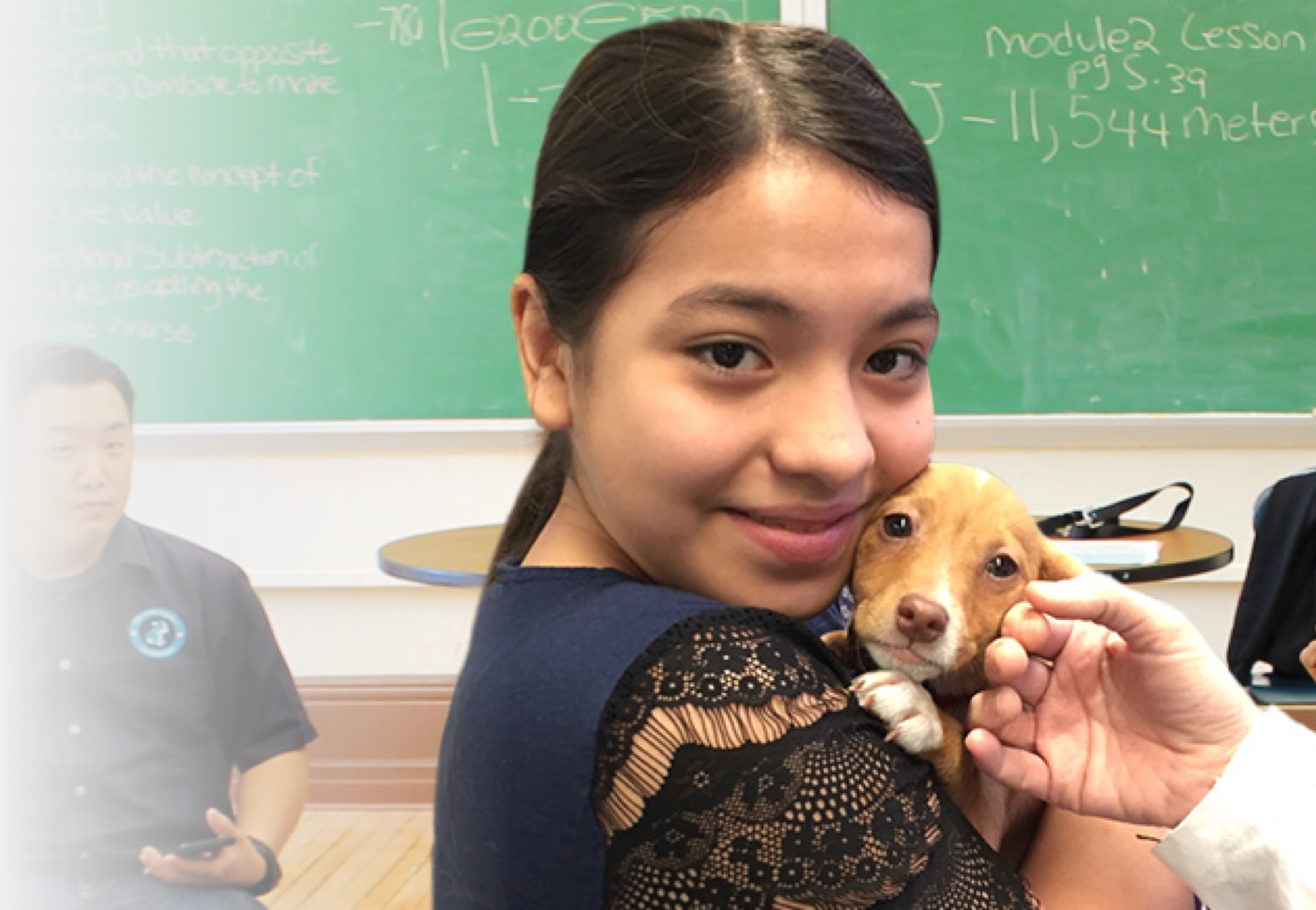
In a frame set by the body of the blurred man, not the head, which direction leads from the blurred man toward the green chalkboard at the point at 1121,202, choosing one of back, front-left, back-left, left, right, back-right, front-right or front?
left

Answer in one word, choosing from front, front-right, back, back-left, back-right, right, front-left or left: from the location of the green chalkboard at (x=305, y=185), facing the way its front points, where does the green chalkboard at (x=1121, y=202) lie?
left

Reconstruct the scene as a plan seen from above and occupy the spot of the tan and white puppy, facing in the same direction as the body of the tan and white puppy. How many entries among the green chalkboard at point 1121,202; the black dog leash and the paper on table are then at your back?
3

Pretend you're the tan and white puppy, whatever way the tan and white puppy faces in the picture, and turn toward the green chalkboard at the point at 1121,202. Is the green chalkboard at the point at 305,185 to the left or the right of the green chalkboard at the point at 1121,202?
left

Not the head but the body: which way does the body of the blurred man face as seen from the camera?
toward the camera

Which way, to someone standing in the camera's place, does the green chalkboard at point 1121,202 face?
facing the viewer

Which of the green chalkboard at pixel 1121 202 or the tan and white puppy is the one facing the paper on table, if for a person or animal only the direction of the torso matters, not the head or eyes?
the green chalkboard

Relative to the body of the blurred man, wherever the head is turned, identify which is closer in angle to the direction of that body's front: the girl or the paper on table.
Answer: the girl

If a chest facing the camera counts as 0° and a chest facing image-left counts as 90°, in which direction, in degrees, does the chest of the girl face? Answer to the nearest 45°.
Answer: approximately 270°

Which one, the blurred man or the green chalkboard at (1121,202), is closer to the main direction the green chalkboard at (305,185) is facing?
the blurred man

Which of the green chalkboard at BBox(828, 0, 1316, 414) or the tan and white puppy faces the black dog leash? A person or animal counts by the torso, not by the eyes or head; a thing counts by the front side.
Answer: the green chalkboard

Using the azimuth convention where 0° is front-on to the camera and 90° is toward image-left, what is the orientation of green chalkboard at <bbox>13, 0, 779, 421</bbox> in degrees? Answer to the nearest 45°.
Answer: approximately 0°

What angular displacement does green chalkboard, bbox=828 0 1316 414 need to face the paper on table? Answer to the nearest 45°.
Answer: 0° — it already faces it

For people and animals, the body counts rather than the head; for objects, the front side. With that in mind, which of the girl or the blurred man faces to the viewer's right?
the girl
